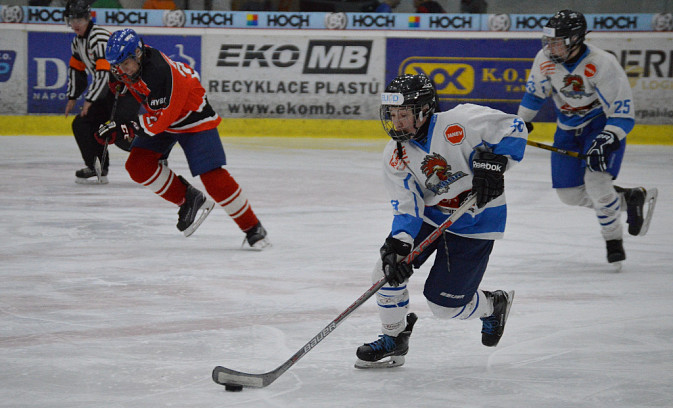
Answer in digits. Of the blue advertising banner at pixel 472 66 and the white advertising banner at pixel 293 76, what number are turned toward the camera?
2

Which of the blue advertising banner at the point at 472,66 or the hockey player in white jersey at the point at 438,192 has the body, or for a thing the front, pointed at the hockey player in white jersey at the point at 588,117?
the blue advertising banner

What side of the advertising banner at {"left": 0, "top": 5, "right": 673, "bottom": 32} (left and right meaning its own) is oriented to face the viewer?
front

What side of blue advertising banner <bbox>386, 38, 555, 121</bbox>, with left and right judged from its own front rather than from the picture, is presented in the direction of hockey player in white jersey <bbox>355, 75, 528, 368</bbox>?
front

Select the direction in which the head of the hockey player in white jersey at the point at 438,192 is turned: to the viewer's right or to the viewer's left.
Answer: to the viewer's left

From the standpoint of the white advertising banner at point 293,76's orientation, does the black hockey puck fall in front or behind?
in front

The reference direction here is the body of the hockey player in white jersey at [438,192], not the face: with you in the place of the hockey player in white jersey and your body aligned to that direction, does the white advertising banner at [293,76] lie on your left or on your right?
on your right

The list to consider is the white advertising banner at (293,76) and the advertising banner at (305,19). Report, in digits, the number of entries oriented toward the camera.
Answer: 2

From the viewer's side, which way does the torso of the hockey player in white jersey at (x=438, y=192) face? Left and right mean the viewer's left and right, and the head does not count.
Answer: facing the viewer and to the left of the viewer

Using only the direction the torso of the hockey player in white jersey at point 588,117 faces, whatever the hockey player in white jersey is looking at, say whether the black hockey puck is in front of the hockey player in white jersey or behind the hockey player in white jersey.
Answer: in front

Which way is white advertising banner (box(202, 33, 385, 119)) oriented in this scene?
toward the camera
